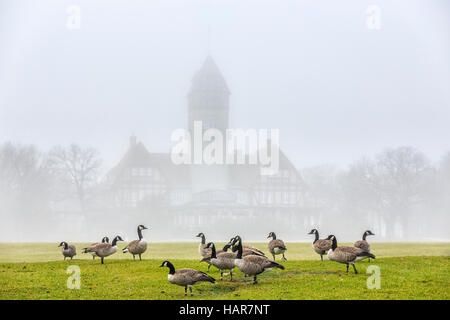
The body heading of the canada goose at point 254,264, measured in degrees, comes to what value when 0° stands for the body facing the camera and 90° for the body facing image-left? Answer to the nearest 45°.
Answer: approximately 90°
